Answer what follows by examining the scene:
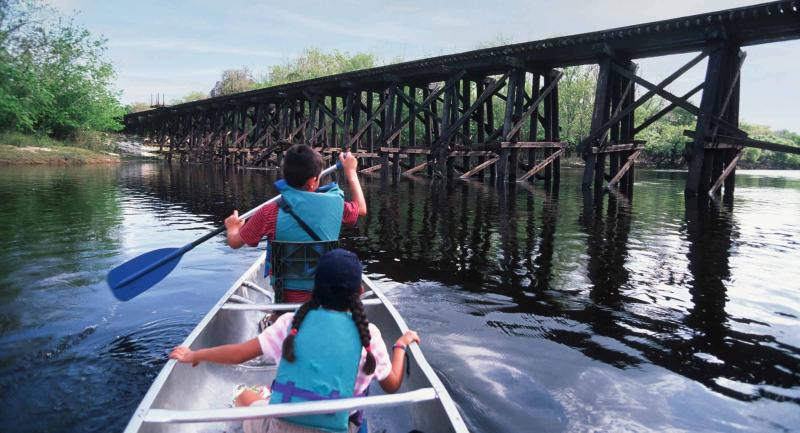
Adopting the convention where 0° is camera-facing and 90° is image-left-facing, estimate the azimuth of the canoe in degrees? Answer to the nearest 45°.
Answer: approximately 180°

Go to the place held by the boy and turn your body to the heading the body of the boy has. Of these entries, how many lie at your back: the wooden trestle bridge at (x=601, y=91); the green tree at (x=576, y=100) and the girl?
1

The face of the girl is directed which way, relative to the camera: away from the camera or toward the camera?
away from the camera

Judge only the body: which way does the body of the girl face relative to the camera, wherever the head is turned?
away from the camera

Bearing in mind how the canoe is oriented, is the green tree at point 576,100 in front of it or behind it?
in front

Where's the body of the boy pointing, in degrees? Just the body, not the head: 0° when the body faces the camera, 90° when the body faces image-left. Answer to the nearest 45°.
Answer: approximately 180°

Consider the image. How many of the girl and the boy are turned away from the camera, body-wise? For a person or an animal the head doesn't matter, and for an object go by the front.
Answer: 2

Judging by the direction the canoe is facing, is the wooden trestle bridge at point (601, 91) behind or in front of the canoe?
in front

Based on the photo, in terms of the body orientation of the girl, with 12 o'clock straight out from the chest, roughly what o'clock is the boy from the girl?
The boy is roughly at 12 o'clock from the girl.

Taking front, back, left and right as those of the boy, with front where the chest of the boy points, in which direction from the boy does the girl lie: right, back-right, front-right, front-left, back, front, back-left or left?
back
